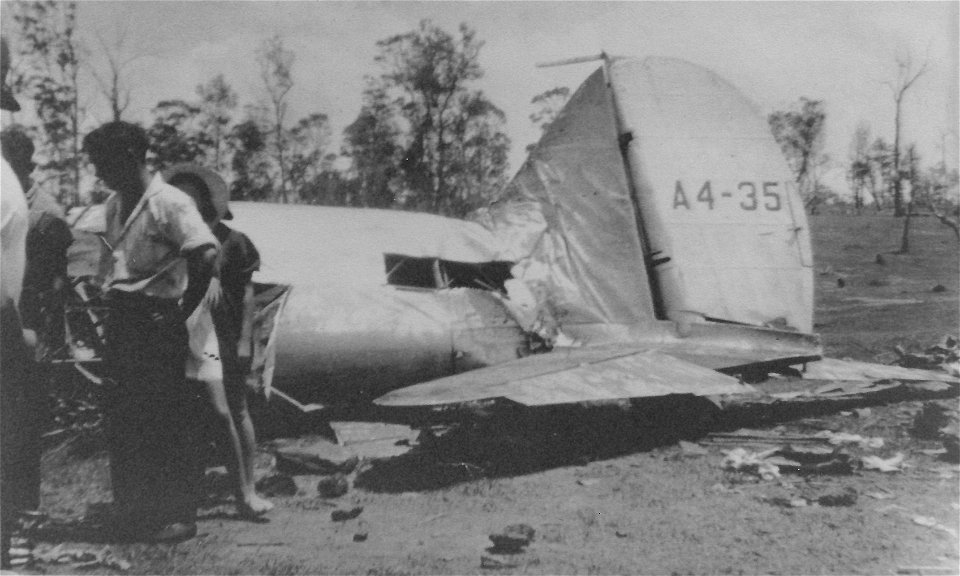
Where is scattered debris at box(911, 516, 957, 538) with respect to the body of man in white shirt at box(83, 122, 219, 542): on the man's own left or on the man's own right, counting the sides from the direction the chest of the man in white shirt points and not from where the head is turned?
on the man's own left

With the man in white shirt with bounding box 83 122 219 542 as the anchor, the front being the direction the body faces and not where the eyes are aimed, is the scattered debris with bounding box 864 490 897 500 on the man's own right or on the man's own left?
on the man's own left
